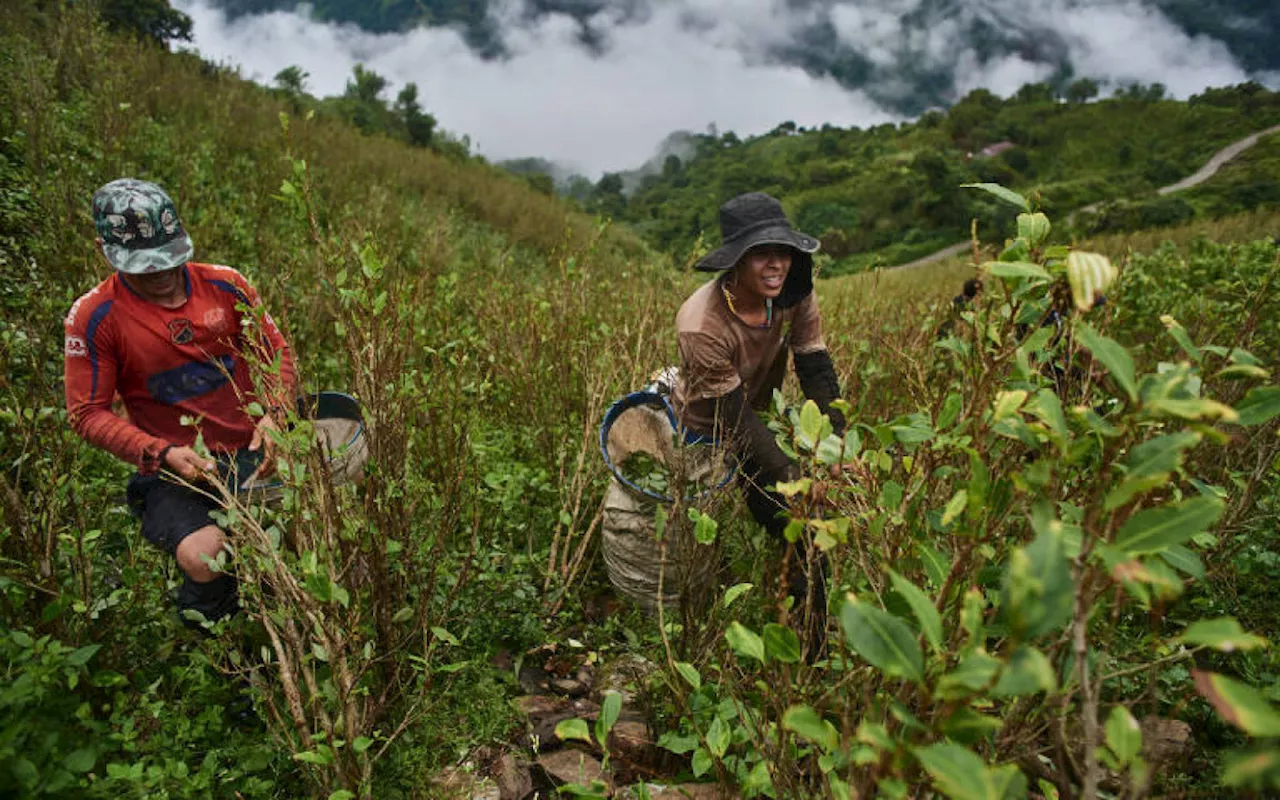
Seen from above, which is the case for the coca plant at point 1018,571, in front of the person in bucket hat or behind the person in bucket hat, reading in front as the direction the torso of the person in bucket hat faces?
in front

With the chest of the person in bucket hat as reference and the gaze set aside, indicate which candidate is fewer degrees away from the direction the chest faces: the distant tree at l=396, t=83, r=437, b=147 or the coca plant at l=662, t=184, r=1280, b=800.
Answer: the coca plant

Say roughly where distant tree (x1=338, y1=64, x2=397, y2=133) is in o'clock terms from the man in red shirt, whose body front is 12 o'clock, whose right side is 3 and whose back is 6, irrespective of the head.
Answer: The distant tree is roughly at 8 o'clock from the man in red shirt.

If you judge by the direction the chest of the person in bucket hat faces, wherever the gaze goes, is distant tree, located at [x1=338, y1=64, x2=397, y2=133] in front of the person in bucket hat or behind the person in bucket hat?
behind

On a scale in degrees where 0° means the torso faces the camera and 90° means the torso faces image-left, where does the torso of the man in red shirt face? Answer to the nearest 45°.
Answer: approximately 315°

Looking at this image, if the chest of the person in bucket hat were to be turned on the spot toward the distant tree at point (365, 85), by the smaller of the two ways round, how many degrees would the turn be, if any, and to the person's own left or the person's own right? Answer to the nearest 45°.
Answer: approximately 180°

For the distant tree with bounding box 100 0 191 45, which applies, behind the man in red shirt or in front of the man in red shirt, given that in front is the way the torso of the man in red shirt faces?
behind

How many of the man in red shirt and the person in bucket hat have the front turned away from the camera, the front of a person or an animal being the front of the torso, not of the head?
0
